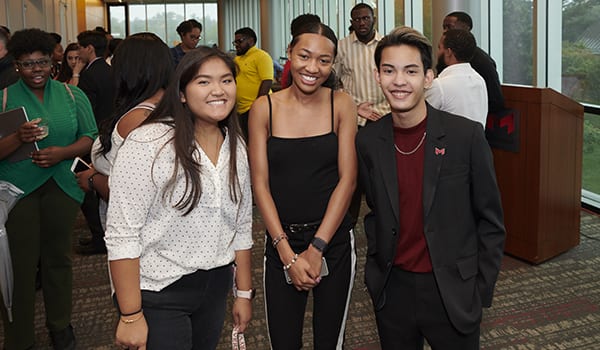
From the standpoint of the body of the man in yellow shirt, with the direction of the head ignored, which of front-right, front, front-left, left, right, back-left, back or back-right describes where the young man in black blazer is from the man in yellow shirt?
front-left

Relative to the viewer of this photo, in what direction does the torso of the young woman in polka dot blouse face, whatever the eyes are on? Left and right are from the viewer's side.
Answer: facing the viewer and to the right of the viewer

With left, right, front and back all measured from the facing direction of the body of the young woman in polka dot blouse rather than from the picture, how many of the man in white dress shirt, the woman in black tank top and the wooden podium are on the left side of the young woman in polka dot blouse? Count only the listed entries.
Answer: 3

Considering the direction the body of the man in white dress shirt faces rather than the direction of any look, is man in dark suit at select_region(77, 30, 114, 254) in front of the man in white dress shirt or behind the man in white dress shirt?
in front

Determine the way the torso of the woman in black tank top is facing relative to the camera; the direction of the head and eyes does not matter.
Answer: toward the camera

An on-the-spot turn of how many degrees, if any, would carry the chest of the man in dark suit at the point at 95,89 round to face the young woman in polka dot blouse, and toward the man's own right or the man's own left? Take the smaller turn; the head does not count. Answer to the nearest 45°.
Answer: approximately 90° to the man's own left

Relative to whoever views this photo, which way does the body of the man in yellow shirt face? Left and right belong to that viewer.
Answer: facing the viewer and to the left of the viewer

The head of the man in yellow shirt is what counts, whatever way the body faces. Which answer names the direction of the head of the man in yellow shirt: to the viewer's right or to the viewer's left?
to the viewer's left

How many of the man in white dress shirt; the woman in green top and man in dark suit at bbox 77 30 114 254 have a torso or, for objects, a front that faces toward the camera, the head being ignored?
1

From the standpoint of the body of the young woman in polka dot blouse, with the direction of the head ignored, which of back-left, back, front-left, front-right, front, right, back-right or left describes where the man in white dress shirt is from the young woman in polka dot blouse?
left

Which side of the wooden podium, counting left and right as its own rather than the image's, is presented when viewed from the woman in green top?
front

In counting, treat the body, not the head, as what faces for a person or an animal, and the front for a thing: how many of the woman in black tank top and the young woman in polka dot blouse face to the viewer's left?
0

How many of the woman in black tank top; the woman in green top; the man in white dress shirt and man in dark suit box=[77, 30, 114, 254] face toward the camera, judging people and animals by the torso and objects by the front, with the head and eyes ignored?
2

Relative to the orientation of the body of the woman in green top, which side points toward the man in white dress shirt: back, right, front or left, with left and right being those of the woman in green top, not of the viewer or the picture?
left

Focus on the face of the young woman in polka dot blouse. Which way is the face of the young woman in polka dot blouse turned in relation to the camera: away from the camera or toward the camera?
toward the camera

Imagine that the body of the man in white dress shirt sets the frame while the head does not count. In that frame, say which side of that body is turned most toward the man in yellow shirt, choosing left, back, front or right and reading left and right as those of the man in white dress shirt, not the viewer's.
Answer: front

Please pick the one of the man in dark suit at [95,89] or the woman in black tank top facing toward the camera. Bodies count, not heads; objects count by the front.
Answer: the woman in black tank top
